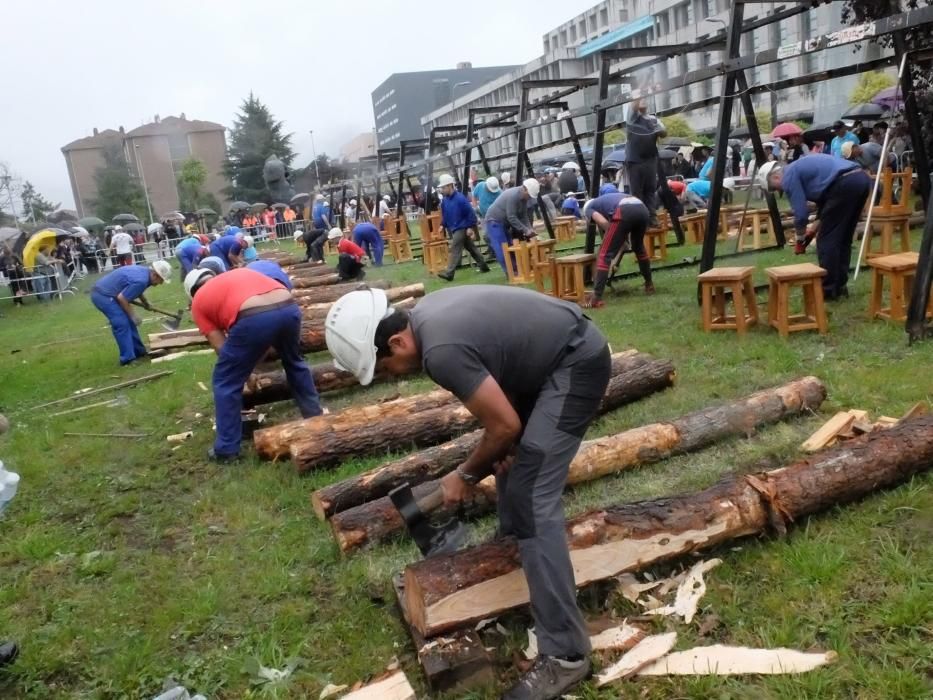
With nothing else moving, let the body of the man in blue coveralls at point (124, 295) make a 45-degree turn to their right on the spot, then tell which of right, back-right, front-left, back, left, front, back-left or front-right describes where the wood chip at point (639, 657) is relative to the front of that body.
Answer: front-right

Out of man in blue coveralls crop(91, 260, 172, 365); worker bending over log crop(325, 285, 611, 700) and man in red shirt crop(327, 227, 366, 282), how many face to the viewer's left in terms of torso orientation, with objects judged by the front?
2

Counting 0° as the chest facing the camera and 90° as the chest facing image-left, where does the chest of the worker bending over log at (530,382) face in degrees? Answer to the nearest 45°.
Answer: approximately 90°

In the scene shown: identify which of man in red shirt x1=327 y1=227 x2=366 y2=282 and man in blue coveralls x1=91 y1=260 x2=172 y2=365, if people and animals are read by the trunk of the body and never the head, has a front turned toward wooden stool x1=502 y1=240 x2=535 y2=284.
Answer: the man in blue coveralls

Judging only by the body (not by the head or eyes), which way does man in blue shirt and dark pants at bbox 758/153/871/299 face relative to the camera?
to the viewer's left

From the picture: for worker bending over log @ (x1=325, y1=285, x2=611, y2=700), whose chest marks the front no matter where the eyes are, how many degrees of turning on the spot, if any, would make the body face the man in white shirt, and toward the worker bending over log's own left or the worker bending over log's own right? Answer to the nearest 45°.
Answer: approximately 45° to the worker bending over log's own right

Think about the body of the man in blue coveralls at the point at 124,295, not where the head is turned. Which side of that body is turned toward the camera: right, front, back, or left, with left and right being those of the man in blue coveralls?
right

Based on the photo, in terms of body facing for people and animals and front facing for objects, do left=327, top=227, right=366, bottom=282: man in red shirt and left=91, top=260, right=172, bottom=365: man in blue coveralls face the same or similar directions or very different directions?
very different directions

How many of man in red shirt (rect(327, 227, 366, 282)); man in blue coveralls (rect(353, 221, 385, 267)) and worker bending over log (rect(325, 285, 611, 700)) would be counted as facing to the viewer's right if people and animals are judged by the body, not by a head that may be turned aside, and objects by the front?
0

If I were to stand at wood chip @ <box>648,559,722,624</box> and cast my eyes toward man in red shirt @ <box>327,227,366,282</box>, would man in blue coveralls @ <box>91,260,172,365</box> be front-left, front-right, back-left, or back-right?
front-left

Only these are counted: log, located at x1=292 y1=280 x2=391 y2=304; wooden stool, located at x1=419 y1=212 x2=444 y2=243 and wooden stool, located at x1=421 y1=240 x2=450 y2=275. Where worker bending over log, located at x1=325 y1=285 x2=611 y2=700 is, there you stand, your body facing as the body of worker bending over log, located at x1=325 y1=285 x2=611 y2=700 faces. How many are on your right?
3

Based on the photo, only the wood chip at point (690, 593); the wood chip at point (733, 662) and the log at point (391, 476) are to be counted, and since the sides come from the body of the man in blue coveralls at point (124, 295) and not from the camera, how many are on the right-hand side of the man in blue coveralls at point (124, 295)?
3
